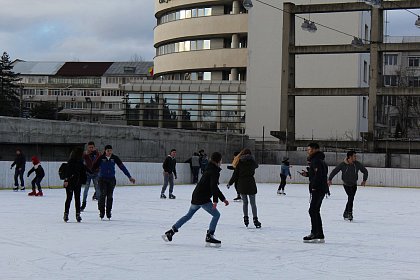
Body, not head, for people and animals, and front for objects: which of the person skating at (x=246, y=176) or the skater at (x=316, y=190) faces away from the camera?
the person skating

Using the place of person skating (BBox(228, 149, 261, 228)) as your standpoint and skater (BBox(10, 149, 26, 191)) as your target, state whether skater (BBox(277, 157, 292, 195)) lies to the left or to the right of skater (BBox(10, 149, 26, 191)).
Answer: right

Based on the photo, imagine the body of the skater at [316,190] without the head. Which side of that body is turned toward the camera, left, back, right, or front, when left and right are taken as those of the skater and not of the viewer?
left

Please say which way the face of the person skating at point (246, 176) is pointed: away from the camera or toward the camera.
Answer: away from the camera

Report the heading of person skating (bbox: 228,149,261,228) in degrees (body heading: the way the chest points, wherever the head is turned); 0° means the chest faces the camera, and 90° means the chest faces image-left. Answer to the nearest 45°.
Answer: approximately 180°

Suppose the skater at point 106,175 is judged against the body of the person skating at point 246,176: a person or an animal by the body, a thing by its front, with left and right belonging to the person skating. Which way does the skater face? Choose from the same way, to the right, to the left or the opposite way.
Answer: the opposite way

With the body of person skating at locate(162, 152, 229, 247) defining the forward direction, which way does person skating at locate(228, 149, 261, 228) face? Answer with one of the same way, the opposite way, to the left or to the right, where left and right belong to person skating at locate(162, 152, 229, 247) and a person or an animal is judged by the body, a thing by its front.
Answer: to the left

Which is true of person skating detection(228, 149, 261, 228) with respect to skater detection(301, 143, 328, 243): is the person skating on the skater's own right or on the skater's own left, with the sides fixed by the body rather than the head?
on the skater's own right

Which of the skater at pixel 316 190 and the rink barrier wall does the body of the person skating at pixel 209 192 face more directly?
the skater

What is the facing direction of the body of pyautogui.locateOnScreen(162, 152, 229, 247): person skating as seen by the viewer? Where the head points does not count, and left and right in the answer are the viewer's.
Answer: facing to the right of the viewer

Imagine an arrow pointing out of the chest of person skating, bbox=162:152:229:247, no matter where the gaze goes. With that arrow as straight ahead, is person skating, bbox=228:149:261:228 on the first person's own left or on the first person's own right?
on the first person's own left
